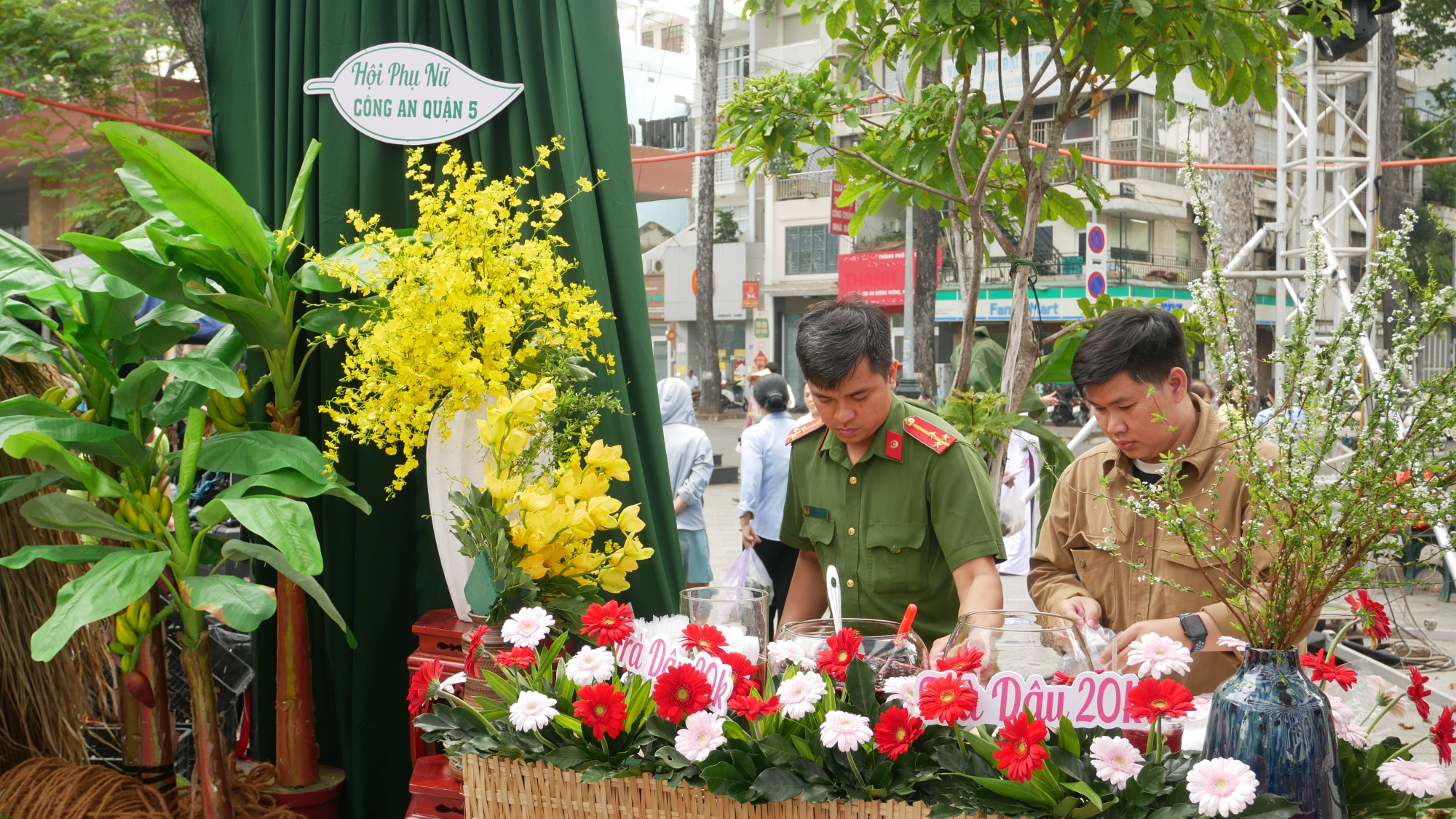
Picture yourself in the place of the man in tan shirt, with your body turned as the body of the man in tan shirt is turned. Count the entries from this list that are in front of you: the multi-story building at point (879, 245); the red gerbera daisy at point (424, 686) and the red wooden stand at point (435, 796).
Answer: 2

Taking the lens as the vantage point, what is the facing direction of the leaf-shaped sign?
facing the viewer

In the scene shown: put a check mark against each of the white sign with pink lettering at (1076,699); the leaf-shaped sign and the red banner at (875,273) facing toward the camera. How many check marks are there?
3

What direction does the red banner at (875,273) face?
toward the camera

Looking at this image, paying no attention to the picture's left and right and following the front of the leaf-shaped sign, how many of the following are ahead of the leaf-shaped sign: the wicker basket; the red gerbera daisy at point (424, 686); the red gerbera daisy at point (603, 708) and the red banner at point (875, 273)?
3

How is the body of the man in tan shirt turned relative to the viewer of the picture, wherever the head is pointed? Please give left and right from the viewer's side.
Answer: facing the viewer and to the left of the viewer

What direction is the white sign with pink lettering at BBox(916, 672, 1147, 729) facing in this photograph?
toward the camera

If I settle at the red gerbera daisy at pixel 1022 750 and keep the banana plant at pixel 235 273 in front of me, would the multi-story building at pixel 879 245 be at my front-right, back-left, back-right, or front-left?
front-right

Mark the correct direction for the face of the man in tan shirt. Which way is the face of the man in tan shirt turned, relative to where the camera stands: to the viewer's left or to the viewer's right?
to the viewer's left

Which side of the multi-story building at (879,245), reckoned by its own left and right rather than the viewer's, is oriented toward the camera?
front
